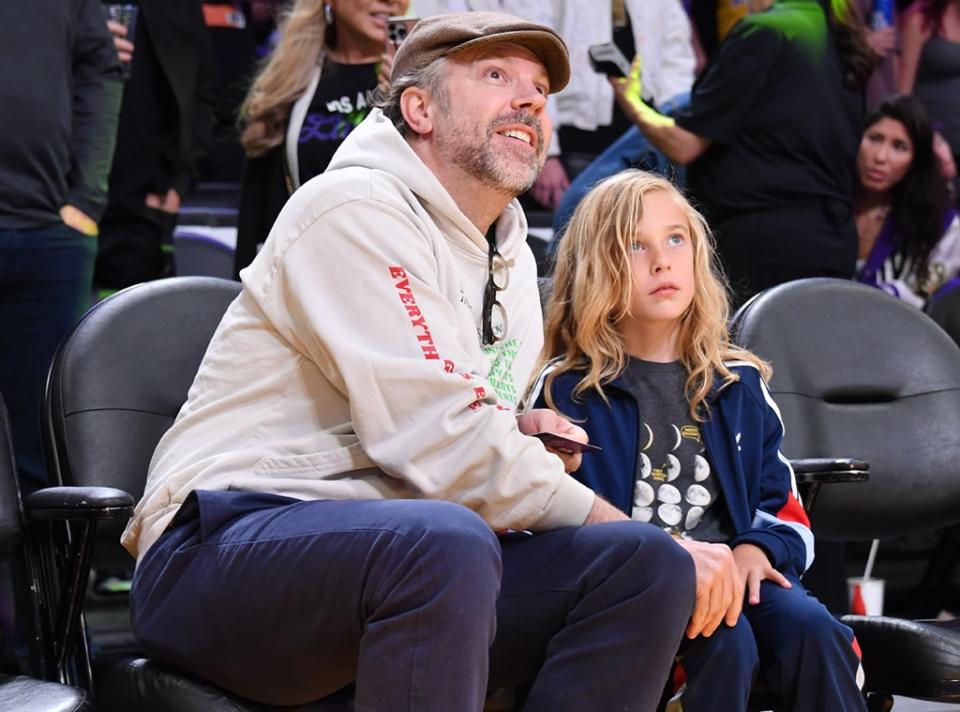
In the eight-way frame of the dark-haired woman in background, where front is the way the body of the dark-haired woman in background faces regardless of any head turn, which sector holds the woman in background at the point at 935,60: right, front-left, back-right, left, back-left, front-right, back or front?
back-right

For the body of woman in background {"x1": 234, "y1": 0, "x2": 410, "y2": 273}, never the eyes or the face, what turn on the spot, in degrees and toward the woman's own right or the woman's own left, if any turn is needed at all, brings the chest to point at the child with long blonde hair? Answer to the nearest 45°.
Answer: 0° — they already face them

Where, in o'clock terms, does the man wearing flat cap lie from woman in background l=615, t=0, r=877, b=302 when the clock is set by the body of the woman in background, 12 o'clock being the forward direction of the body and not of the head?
The man wearing flat cap is roughly at 8 o'clock from the woman in background.

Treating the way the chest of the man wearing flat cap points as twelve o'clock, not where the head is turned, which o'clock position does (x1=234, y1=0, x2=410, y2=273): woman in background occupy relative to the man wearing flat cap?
The woman in background is roughly at 7 o'clock from the man wearing flat cap.

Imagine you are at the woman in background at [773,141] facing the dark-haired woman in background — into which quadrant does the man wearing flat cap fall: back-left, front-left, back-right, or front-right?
back-right

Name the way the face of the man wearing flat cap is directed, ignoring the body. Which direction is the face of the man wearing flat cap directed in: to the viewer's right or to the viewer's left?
to the viewer's right

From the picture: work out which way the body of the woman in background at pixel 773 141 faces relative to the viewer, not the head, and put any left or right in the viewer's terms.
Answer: facing away from the viewer and to the left of the viewer

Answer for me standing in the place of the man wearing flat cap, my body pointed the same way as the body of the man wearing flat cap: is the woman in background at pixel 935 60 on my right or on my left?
on my left

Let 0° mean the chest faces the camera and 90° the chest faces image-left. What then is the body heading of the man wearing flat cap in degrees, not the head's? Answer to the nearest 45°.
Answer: approximately 315°
